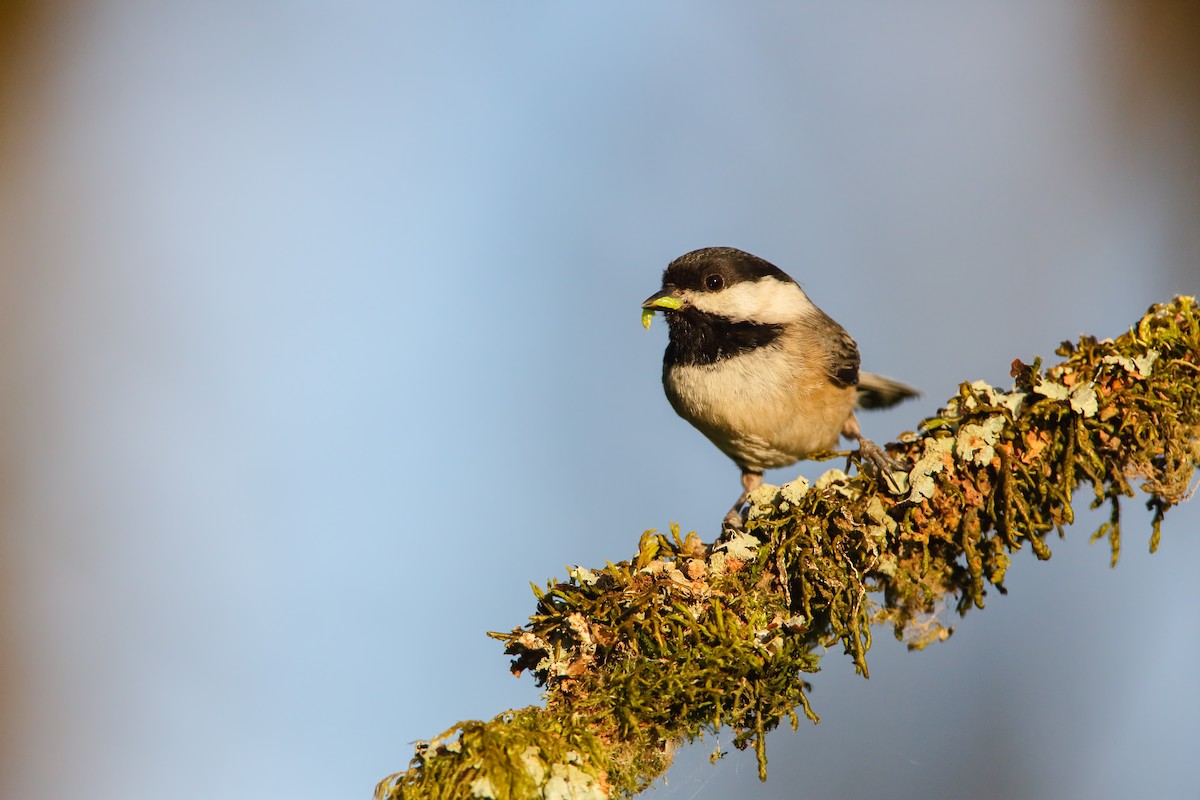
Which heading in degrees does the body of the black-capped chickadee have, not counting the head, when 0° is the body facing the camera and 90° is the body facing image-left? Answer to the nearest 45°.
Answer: approximately 45°
